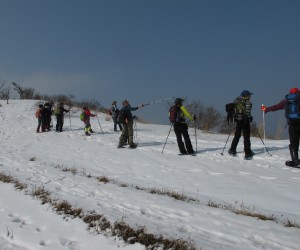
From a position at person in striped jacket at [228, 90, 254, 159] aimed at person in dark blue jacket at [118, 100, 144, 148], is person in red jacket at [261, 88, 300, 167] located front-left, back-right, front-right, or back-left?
back-left

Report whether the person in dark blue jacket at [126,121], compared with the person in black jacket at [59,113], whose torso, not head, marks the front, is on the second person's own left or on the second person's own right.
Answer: on the second person's own right
